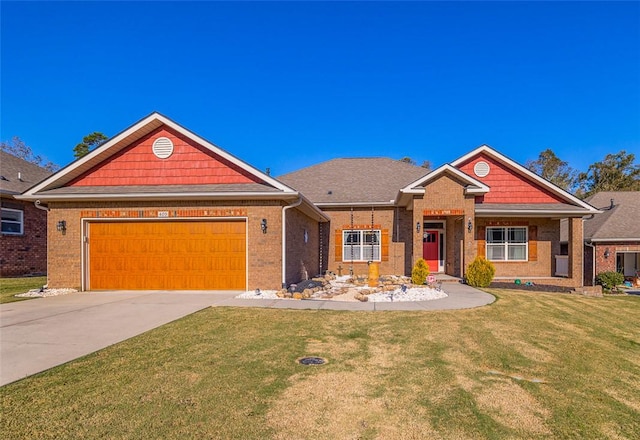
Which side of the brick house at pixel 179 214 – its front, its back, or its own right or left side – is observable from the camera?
front

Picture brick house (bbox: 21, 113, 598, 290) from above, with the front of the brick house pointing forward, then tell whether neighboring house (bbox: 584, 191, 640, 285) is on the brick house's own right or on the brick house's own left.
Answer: on the brick house's own left

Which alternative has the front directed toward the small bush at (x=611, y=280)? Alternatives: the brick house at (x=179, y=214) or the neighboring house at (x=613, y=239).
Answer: the neighboring house

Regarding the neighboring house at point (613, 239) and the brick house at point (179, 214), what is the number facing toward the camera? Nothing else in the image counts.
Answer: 2

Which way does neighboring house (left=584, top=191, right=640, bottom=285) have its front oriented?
toward the camera

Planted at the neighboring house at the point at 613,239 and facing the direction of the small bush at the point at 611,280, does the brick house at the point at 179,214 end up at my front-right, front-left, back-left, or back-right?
front-right

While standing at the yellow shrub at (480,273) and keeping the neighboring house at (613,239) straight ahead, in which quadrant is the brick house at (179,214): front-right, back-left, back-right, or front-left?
back-left

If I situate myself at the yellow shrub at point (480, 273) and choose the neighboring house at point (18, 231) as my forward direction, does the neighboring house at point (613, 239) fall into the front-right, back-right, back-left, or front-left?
back-right

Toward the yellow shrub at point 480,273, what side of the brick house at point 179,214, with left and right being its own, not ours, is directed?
left

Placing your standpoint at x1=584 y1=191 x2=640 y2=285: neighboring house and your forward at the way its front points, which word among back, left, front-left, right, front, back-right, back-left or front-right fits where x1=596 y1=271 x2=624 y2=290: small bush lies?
front

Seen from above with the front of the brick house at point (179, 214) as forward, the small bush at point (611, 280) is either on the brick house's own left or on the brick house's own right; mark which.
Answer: on the brick house's own left
